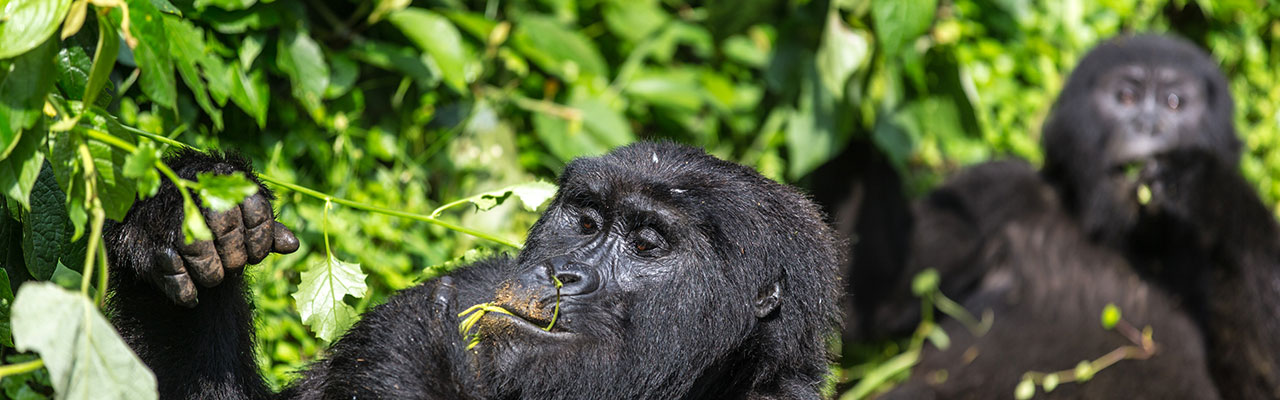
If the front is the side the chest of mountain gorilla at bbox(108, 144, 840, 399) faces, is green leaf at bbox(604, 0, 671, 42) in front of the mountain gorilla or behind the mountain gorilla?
behind

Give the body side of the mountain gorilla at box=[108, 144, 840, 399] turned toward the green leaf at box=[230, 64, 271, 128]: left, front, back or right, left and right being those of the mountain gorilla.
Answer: right

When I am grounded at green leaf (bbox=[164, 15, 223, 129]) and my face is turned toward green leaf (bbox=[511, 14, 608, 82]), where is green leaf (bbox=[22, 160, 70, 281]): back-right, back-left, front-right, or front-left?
back-right

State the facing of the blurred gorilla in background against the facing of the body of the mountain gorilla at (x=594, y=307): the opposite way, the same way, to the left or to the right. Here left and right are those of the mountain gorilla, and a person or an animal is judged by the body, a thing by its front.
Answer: the same way

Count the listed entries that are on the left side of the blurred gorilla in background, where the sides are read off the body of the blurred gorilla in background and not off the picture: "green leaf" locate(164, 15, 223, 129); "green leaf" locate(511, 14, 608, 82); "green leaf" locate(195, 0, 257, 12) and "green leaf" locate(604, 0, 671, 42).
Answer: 0

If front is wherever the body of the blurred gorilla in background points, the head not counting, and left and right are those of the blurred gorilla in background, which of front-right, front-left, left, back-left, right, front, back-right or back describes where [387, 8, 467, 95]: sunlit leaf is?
front-right

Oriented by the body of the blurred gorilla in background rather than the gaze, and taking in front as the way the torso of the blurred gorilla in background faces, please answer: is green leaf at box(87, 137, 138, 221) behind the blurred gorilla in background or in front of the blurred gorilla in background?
in front

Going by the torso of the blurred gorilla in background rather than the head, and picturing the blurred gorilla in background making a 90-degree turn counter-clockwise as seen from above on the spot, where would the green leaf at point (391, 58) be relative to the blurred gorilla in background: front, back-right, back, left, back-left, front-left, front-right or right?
back-right

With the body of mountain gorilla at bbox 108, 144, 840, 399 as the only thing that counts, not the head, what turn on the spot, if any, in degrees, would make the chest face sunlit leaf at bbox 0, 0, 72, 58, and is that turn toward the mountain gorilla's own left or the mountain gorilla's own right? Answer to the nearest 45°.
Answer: approximately 45° to the mountain gorilla's own right

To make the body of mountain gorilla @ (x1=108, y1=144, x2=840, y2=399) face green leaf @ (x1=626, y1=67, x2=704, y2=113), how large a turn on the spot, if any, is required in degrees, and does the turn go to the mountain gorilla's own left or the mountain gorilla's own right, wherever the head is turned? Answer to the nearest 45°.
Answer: approximately 135° to the mountain gorilla's own right

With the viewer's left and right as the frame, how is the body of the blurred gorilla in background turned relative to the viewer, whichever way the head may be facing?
facing the viewer

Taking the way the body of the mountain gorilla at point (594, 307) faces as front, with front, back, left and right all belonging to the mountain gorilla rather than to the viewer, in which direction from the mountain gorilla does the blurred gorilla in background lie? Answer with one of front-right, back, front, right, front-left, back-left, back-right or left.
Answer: back

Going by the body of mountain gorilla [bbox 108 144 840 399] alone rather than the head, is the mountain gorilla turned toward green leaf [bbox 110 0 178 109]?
no

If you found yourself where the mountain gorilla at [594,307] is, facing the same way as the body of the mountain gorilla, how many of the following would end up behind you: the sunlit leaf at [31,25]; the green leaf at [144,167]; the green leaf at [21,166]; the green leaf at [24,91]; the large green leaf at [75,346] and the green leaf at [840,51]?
1

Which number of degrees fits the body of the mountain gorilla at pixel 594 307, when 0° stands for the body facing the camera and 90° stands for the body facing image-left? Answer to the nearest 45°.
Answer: approximately 45°

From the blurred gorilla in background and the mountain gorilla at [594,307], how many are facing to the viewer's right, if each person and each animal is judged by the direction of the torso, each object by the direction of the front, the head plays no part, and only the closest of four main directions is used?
0

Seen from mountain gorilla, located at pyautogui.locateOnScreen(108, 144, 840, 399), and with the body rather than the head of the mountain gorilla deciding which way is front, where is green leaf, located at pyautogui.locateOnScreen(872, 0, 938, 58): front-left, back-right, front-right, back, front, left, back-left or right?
back

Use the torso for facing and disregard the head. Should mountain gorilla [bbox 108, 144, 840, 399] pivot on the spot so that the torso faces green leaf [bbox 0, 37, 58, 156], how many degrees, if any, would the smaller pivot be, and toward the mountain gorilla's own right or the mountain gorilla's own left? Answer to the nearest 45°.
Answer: approximately 45° to the mountain gorilla's own right

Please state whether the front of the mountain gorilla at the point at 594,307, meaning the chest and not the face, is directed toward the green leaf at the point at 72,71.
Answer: no

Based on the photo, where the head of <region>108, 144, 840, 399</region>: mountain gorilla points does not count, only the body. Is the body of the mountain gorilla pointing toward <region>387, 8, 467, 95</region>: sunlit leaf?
no
